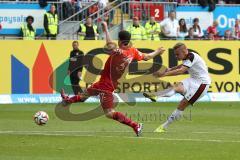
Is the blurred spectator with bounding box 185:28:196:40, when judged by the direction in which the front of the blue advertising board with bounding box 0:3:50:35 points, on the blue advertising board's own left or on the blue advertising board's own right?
on the blue advertising board's own left

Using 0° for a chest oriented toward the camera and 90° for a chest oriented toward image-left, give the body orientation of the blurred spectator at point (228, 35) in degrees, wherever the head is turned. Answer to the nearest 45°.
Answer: approximately 0°
